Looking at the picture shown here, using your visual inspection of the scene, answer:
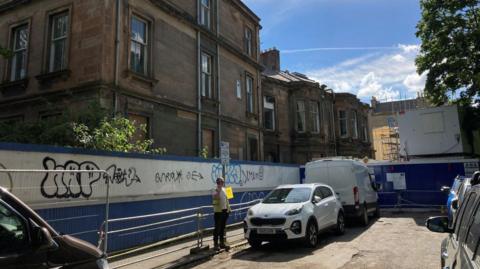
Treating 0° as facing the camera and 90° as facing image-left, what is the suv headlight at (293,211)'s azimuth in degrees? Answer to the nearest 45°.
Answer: approximately 45°

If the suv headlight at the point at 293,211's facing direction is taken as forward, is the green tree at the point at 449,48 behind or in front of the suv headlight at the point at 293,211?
behind

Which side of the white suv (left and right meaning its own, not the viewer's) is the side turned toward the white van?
back

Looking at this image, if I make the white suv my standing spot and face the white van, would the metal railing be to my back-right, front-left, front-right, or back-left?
back-left

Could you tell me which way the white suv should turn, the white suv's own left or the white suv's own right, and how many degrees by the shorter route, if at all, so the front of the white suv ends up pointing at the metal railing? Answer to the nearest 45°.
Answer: approximately 45° to the white suv's own right
